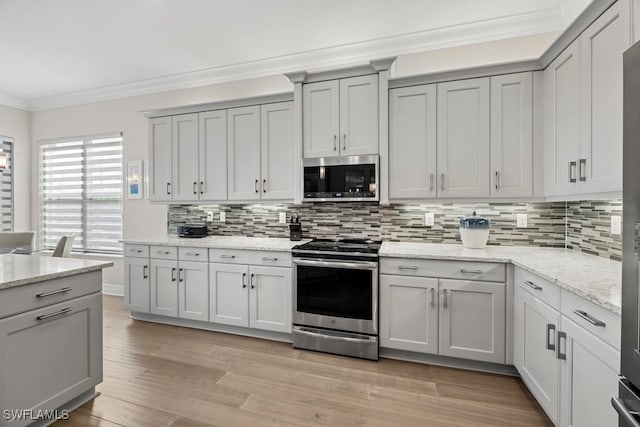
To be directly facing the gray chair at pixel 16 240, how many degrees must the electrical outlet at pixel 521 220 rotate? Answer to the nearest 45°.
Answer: approximately 45° to its right

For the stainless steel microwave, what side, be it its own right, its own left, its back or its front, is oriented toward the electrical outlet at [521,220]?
left

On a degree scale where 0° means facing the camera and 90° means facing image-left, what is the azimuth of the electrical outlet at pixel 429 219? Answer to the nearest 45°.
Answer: approximately 0°

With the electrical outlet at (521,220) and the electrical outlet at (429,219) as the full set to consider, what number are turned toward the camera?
2

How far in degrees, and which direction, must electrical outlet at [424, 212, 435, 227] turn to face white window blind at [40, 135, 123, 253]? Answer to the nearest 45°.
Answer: approximately 90° to its right

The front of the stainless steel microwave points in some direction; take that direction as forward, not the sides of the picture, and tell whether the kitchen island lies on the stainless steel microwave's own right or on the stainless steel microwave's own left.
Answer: on the stainless steel microwave's own right

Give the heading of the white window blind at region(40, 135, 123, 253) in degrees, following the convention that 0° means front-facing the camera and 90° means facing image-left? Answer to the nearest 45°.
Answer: approximately 45°

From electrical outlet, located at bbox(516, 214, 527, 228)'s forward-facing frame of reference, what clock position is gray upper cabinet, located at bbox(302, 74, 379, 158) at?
The gray upper cabinet is roughly at 2 o'clock from the electrical outlet.

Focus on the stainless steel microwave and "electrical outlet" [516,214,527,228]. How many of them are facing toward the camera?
2
